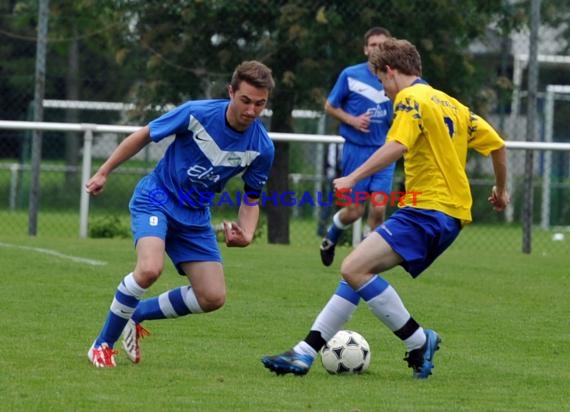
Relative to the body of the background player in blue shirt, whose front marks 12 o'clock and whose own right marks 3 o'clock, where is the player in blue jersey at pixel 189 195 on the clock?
The player in blue jersey is roughly at 2 o'clock from the background player in blue shirt.

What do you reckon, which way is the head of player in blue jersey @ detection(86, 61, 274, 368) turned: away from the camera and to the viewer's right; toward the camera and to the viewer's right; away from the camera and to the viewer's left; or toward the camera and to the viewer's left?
toward the camera and to the viewer's right

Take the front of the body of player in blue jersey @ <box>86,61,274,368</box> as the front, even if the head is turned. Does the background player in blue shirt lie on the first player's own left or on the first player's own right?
on the first player's own left

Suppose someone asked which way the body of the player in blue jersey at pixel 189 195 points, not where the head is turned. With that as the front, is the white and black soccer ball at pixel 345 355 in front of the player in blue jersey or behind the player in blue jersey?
in front

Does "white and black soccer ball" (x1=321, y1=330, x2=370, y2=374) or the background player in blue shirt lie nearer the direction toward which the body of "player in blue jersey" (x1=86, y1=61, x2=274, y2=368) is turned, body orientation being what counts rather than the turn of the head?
the white and black soccer ball

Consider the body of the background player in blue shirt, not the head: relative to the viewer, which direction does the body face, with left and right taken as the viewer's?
facing the viewer and to the right of the viewer

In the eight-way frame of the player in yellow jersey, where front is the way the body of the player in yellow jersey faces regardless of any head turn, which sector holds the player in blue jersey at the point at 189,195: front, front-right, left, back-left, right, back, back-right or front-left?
front-left

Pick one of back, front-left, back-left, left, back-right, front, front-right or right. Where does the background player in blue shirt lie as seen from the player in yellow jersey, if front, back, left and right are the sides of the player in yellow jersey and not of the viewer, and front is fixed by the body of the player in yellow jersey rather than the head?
front-right

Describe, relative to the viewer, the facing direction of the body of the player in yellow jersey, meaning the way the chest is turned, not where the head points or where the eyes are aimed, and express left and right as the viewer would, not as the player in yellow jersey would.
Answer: facing away from the viewer and to the left of the viewer

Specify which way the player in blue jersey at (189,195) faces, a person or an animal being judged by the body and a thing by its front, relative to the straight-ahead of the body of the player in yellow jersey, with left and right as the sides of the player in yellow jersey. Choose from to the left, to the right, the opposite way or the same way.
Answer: the opposite way

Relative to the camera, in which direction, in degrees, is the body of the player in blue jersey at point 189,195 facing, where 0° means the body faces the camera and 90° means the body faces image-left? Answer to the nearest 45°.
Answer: approximately 315°

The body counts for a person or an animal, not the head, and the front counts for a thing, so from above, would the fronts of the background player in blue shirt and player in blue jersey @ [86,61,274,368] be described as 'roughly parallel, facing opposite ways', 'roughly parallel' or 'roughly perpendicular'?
roughly parallel

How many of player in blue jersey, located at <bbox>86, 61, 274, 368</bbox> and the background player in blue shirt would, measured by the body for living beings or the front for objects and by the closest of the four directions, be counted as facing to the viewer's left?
0

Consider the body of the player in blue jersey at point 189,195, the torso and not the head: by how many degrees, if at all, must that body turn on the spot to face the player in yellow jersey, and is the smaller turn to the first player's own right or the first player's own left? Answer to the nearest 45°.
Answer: approximately 45° to the first player's own left
